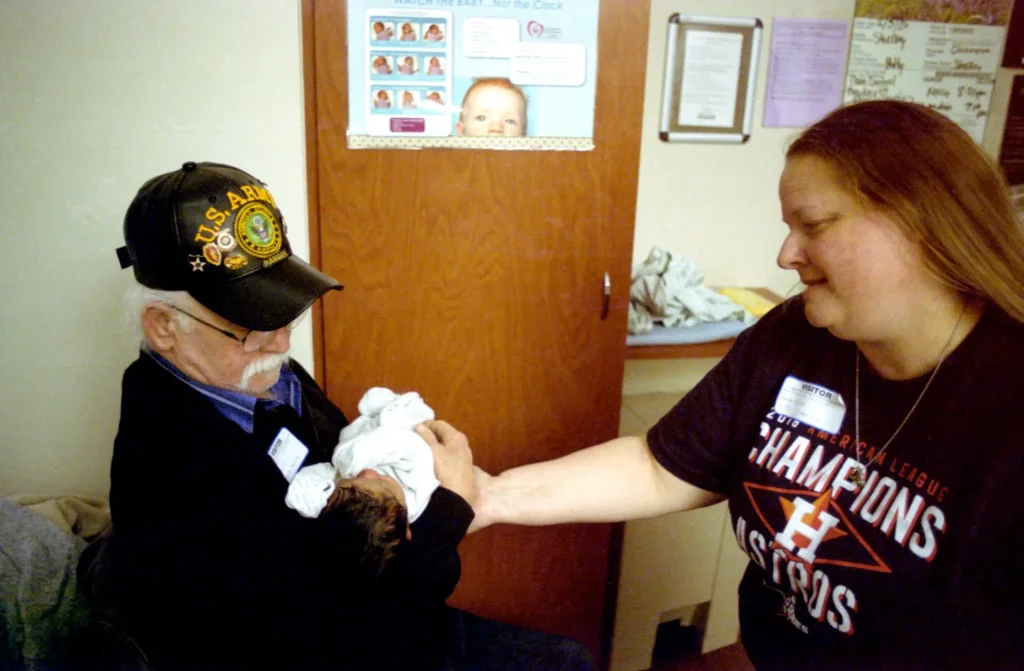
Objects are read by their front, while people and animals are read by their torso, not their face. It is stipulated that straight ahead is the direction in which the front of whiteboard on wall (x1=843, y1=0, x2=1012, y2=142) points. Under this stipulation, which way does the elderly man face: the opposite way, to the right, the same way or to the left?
to the left

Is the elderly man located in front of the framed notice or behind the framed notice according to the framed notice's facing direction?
in front

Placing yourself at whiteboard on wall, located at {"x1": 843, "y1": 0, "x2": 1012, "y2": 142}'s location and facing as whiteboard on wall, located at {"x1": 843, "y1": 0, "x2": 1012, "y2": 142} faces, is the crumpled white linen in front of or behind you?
in front

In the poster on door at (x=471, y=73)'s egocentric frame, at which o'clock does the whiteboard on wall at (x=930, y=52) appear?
the whiteboard on wall at (x=930, y=52) is roughly at 8 o'clock from the poster on door at (x=471, y=73).

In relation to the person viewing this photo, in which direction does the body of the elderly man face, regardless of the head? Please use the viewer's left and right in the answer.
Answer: facing the viewer and to the right of the viewer

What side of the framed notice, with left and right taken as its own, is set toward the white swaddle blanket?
front

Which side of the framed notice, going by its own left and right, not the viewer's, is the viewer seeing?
front

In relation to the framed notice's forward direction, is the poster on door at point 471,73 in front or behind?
in front

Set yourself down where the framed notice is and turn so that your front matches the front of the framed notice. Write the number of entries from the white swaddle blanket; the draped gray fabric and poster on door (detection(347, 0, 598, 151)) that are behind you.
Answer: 0

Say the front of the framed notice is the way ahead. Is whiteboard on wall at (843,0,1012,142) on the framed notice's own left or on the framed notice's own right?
on the framed notice's own left

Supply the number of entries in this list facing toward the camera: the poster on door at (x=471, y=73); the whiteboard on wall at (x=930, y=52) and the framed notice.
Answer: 3

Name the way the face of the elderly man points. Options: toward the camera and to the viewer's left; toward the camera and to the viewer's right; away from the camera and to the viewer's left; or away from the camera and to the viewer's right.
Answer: toward the camera and to the viewer's right

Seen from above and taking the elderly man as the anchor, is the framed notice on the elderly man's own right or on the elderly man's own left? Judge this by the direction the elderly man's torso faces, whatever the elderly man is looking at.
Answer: on the elderly man's own left

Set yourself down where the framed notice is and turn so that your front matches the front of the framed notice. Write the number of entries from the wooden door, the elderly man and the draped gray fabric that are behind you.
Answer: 0

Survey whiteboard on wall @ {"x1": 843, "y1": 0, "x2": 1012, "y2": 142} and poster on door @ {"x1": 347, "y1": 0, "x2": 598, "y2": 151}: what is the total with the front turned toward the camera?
2

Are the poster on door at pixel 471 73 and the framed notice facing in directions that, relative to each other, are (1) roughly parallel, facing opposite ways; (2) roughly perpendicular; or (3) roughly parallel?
roughly parallel

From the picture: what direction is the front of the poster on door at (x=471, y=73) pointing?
toward the camera
